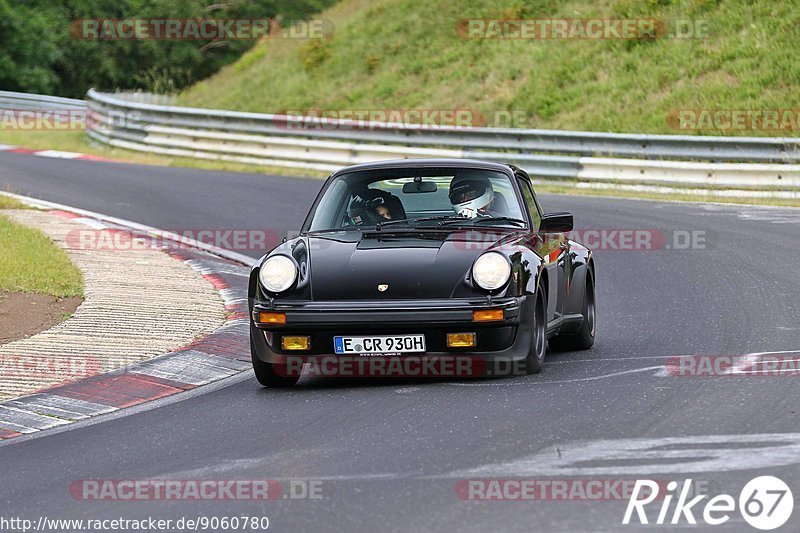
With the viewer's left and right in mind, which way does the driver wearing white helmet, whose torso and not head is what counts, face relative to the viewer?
facing the viewer and to the left of the viewer

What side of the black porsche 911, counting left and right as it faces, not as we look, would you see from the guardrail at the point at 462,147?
back

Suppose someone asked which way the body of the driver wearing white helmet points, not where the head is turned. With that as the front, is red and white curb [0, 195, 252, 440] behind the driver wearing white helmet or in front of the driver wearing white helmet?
in front

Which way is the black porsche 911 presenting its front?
toward the camera

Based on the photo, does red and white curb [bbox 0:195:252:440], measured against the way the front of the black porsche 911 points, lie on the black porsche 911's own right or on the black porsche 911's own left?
on the black porsche 911's own right

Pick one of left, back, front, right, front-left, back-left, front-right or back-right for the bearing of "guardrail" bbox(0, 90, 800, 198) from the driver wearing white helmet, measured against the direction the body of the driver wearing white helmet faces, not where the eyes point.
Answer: back-right

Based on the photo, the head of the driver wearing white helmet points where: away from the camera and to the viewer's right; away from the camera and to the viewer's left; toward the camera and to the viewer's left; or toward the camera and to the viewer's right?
toward the camera and to the viewer's left

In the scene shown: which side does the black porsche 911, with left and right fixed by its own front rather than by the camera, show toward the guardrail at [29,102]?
back

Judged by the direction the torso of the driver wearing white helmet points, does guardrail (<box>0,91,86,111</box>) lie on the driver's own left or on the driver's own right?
on the driver's own right
